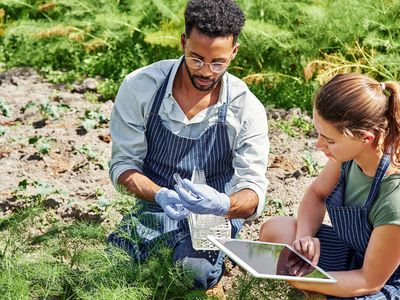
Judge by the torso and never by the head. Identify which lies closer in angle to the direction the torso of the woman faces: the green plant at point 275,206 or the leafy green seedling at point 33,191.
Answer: the leafy green seedling

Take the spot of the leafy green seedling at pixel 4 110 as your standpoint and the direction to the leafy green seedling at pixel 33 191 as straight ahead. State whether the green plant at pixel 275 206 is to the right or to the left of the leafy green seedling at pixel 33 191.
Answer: left

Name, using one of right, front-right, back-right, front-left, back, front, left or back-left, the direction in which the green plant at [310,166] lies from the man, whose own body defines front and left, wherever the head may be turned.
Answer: back-left

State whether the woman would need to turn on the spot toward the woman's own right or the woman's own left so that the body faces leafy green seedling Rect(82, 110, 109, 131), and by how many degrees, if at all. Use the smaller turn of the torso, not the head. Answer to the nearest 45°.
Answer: approximately 90° to the woman's own right

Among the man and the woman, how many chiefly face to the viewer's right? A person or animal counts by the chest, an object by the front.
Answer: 0

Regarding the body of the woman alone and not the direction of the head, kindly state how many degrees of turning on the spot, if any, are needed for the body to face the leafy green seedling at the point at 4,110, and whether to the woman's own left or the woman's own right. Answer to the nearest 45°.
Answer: approximately 90° to the woman's own right

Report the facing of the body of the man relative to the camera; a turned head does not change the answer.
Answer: toward the camera

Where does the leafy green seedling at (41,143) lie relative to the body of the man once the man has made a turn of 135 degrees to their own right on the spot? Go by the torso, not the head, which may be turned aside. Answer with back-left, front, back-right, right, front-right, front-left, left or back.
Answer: front

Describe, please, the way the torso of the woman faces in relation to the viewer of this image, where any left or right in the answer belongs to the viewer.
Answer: facing the viewer and to the left of the viewer

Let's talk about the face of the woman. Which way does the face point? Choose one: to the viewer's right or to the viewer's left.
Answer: to the viewer's left

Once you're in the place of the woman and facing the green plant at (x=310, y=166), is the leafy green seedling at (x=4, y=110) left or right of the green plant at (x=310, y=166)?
left

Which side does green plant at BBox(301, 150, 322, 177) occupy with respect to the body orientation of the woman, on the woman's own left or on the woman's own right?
on the woman's own right
